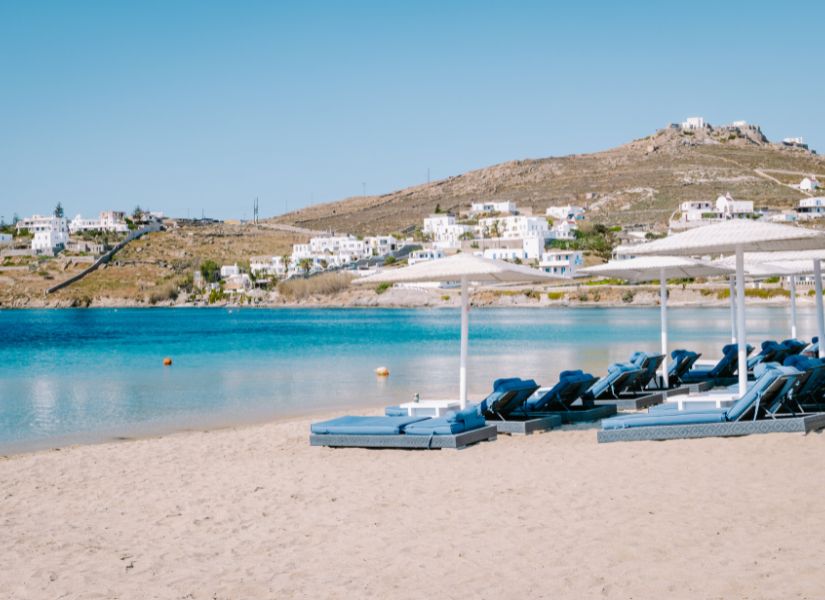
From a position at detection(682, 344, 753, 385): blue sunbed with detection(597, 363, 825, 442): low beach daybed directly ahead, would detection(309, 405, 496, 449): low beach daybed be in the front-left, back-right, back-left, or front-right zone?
front-right

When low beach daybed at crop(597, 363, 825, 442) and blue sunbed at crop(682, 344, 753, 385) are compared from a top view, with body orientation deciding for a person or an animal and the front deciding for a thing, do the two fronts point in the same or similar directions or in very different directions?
same or similar directions

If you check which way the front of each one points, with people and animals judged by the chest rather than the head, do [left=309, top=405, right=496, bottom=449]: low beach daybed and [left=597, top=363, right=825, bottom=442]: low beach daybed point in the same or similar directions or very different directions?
same or similar directions

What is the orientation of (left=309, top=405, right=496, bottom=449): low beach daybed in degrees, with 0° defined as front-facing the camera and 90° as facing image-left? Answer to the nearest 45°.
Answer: approximately 90°

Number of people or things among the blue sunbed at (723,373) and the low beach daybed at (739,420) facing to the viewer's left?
2

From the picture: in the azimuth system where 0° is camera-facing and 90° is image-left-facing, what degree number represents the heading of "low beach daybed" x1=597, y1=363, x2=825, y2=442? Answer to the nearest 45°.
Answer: approximately 90°

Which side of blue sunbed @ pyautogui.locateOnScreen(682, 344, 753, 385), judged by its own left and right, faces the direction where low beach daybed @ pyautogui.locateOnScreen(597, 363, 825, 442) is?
left

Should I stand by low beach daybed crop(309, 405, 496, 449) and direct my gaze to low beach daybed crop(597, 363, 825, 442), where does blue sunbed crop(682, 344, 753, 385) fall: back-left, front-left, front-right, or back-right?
front-left

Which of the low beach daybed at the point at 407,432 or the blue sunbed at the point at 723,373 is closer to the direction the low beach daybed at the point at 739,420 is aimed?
the low beach daybed

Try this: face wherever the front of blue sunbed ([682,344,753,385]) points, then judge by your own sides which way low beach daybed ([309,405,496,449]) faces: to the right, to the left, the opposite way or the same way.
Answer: the same way

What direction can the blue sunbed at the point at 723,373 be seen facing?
to the viewer's left

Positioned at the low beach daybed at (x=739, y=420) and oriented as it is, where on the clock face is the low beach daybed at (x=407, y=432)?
the low beach daybed at (x=407, y=432) is roughly at 12 o'clock from the low beach daybed at (x=739, y=420).

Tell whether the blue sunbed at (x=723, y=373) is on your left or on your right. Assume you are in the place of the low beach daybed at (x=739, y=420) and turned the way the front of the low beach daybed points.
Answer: on your right

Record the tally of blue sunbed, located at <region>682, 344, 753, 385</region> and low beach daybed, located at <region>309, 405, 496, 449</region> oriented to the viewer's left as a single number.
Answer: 2
